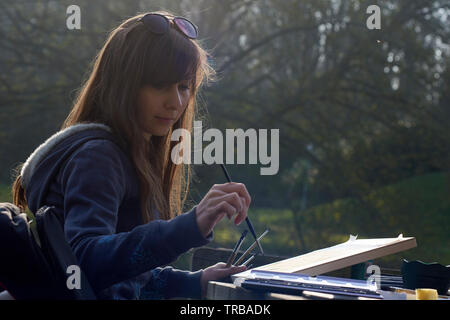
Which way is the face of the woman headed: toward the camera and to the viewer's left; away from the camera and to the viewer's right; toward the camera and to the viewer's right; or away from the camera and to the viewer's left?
toward the camera and to the viewer's right

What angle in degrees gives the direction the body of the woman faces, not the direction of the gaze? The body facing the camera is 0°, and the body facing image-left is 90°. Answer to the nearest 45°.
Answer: approximately 270°
